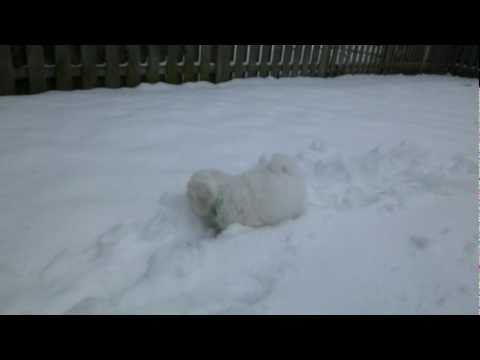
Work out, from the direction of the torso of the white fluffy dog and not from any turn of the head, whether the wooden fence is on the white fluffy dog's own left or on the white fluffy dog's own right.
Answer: on the white fluffy dog's own right

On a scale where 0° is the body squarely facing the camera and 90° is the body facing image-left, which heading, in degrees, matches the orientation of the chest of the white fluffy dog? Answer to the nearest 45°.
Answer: approximately 90°
